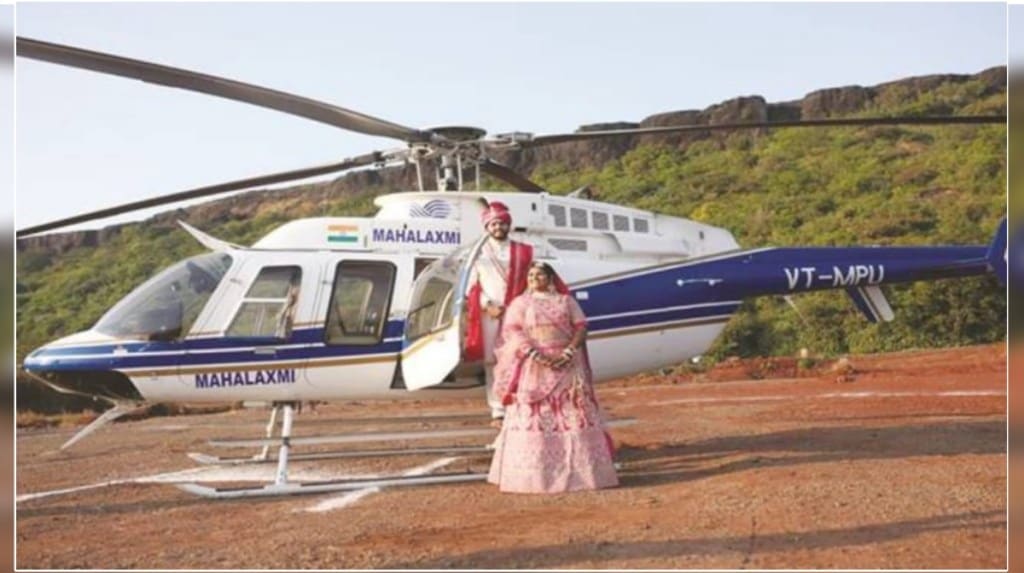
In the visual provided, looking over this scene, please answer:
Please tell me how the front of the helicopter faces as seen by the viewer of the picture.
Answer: facing to the left of the viewer
